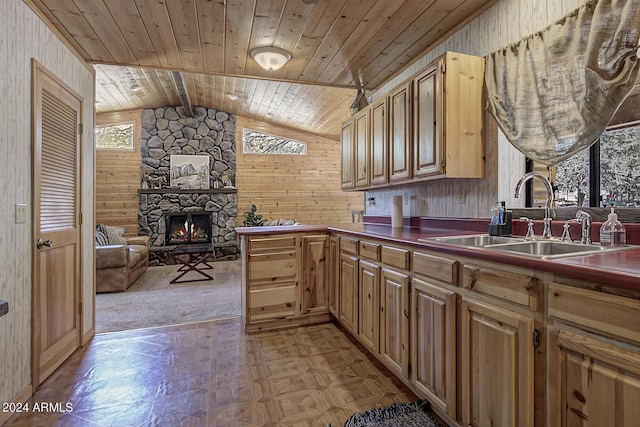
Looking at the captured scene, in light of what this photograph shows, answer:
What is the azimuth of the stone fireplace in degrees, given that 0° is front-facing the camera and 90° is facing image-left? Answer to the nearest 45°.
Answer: approximately 0°

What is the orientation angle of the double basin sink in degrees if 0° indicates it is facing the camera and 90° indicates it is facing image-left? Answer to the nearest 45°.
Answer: approximately 45°

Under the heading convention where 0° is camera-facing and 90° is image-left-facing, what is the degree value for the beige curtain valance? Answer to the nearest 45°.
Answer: approximately 45°

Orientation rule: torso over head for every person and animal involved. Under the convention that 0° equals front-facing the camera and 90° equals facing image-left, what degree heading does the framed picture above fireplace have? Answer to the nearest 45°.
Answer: approximately 0°

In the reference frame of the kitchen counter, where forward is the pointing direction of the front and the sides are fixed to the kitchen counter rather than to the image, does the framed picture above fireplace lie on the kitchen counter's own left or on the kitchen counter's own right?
on the kitchen counter's own right

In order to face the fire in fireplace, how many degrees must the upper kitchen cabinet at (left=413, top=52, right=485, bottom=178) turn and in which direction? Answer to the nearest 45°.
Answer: approximately 90° to its right

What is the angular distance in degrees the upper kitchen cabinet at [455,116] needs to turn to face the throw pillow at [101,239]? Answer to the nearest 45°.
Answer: approximately 45° to its right

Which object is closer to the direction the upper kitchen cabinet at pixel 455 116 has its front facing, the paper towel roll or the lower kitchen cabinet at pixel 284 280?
the lower kitchen cabinet
